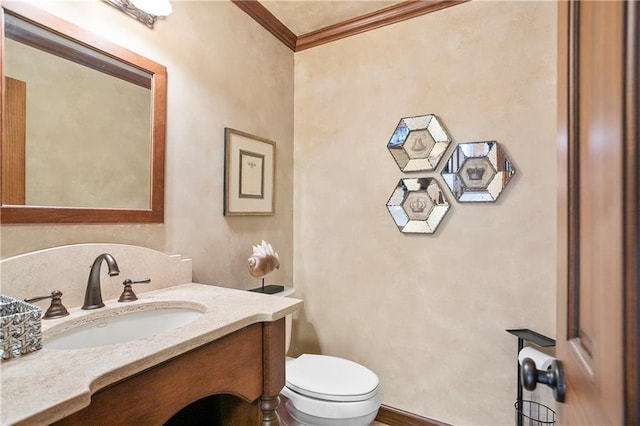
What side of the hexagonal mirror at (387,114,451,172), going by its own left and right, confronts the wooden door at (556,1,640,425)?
front

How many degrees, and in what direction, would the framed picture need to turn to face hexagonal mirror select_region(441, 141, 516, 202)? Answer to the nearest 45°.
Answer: approximately 45° to its left

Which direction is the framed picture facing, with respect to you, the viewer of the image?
facing the viewer and to the right of the viewer

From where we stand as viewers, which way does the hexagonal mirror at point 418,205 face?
facing the viewer

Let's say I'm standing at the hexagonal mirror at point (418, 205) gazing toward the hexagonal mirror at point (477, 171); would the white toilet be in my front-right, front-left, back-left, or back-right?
back-right

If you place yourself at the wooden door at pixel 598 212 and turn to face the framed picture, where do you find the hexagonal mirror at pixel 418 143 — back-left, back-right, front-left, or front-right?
front-right

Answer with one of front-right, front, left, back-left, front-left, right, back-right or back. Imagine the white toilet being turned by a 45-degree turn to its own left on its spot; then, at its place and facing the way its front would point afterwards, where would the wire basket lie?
front

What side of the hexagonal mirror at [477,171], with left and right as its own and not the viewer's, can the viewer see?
front

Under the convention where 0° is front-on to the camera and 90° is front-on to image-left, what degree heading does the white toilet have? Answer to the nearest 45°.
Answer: approximately 315°

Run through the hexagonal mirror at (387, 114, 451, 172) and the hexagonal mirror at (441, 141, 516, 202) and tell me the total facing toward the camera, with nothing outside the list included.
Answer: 2

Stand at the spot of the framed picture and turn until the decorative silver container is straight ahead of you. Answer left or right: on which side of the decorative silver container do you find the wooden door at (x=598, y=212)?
left

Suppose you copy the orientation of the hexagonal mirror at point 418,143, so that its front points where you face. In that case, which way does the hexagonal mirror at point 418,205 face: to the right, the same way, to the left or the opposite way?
the same way

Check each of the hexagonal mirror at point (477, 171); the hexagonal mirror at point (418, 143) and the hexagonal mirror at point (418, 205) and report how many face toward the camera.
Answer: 3

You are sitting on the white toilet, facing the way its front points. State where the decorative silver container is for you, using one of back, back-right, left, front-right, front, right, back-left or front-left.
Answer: right

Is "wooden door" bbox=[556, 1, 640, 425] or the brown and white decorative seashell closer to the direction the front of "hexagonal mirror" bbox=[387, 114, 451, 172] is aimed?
the wooden door
